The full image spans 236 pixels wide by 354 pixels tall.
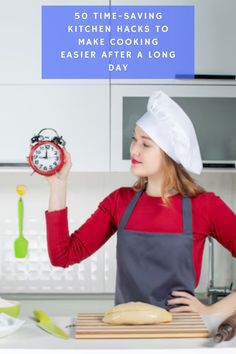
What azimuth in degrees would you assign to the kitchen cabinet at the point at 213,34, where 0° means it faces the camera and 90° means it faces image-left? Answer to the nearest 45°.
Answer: approximately 0°

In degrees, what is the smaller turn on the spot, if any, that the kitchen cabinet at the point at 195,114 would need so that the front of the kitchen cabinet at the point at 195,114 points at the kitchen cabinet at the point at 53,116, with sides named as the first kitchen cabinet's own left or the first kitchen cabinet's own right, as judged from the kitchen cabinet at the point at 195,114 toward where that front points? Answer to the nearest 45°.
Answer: approximately 90° to the first kitchen cabinet's own right

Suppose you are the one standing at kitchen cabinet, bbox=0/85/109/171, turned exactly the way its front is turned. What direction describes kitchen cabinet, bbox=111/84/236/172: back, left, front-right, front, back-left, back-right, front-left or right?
left

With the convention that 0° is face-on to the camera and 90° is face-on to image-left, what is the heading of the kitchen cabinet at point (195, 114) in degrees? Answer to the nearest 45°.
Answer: approximately 0°

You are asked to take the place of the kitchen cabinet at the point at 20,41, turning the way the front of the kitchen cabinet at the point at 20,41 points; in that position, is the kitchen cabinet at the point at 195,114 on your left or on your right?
on your left

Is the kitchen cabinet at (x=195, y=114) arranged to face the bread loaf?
yes
